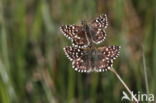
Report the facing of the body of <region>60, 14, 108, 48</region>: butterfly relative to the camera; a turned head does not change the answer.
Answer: away from the camera
